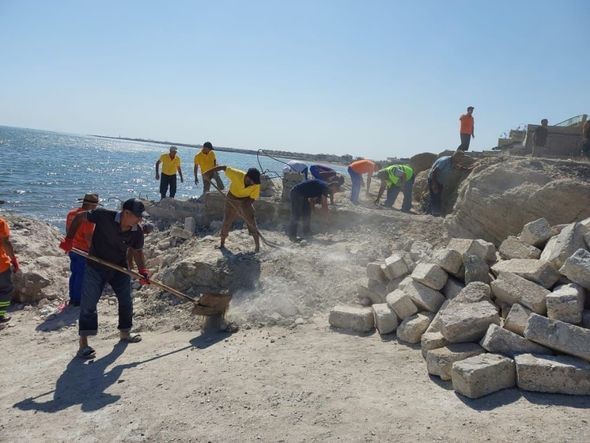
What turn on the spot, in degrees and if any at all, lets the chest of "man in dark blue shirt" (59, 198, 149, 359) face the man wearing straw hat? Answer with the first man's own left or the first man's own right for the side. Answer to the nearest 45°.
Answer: approximately 135° to the first man's own left

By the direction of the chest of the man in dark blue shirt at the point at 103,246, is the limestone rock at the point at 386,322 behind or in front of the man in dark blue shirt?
in front

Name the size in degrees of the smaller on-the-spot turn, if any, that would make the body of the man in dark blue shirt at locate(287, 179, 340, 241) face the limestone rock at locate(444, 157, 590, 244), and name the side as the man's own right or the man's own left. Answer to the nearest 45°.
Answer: approximately 45° to the man's own right

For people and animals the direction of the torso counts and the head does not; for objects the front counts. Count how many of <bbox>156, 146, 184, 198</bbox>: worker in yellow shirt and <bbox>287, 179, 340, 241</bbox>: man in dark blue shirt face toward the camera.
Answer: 1

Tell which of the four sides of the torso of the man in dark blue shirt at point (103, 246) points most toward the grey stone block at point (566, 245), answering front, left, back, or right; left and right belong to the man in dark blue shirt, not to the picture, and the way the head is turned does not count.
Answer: front

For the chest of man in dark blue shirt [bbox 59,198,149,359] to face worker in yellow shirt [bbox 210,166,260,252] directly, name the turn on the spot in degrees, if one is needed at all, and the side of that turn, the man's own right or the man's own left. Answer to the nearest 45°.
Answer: approximately 90° to the man's own left

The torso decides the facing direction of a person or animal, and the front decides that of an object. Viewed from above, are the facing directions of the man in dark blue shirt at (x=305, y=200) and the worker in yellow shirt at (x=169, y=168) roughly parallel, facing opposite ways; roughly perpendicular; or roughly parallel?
roughly perpendicular

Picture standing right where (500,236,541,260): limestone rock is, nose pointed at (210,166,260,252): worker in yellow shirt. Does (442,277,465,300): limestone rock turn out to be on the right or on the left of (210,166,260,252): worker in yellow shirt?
left

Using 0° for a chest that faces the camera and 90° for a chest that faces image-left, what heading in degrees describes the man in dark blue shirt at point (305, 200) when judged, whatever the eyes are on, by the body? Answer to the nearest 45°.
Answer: approximately 270°

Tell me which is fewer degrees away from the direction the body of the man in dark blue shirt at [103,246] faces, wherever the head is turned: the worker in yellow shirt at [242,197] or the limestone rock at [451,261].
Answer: the limestone rock

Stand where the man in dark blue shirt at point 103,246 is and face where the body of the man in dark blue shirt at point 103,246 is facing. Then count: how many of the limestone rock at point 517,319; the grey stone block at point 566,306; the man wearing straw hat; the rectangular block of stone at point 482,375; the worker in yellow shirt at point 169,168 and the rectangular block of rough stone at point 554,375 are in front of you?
4
